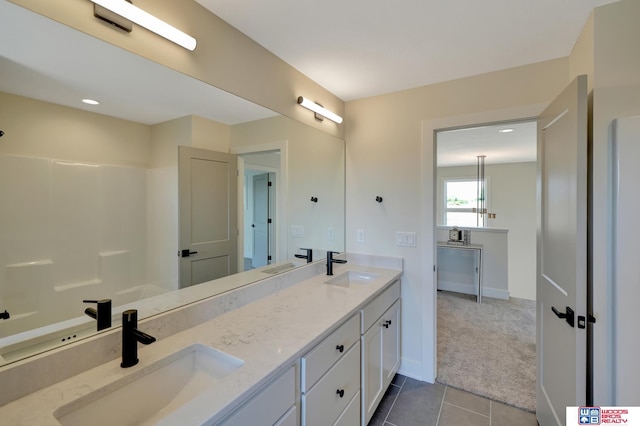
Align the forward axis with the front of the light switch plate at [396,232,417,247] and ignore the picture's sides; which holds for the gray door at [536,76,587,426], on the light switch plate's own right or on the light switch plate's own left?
on the light switch plate's own left

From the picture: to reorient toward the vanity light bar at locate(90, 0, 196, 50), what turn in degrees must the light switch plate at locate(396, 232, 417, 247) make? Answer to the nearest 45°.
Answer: approximately 45° to its right

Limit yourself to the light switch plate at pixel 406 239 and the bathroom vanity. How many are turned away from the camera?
0

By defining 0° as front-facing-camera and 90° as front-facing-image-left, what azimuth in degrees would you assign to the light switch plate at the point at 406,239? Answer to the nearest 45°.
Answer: approximately 0°

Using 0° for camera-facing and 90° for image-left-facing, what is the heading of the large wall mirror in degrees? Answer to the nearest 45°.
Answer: approximately 315°

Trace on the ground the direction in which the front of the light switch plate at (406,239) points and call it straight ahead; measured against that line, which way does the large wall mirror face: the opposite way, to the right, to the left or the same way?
to the left

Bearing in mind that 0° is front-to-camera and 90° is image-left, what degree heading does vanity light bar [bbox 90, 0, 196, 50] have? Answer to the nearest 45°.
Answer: approximately 315°

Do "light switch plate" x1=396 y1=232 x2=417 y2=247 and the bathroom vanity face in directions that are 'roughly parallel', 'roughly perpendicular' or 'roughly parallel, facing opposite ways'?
roughly perpendicular

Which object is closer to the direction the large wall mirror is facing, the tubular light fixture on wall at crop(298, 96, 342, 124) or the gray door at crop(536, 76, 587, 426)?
the gray door

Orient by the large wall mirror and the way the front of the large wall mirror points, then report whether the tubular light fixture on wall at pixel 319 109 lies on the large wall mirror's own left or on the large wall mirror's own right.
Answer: on the large wall mirror's own left
